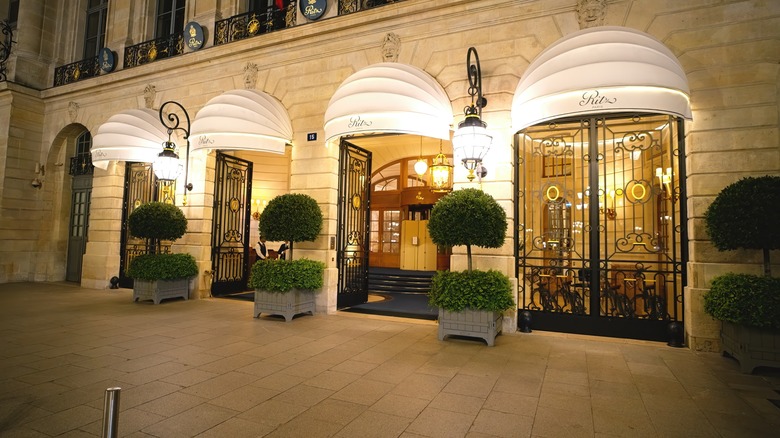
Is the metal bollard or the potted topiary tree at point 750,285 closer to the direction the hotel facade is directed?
the metal bollard

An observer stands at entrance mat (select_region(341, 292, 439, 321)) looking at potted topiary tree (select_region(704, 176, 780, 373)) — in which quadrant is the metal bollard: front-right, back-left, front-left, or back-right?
front-right

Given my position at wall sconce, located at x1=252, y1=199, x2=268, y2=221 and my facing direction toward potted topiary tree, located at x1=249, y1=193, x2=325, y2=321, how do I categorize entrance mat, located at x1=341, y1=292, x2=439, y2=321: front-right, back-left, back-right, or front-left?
front-left

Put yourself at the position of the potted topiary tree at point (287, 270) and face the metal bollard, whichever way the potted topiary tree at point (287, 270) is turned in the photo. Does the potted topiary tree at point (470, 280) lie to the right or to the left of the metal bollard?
left

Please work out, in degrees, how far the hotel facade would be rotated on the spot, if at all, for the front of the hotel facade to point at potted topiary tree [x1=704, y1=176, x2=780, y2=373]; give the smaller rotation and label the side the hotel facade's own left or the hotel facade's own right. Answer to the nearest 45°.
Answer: approximately 90° to the hotel facade's own left

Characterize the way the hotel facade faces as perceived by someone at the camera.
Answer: facing the viewer and to the left of the viewer

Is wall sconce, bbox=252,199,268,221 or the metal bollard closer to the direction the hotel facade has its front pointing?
the metal bollard

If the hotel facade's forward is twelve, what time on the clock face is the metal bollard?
The metal bollard is roughly at 11 o'clock from the hotel facade.
